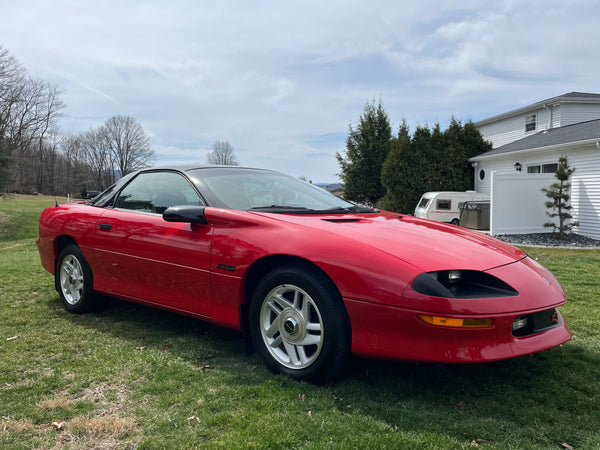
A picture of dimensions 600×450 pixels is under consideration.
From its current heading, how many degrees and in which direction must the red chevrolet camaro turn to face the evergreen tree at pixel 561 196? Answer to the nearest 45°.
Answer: approximately 90° to its left

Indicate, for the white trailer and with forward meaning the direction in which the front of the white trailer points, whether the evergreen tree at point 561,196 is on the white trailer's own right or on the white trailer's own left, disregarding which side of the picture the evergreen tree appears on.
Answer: on the white trailer's own left

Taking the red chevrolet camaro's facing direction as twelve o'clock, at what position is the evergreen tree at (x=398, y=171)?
The evergreen tree is roughly at 8 o'clock from the red chevrolet camaro.

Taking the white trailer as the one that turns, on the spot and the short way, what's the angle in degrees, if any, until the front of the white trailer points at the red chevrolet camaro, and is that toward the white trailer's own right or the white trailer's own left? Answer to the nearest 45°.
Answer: approximately 45° to the white trailer's own left

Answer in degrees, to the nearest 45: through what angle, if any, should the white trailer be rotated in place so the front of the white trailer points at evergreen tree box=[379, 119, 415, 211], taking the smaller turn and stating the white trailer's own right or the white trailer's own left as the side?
approximately 90° to the white trailer's own right

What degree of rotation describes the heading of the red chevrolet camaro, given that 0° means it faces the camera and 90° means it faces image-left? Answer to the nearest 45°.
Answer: approximately 315°

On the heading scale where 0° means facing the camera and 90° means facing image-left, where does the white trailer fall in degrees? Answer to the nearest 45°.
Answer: approximately 45°
